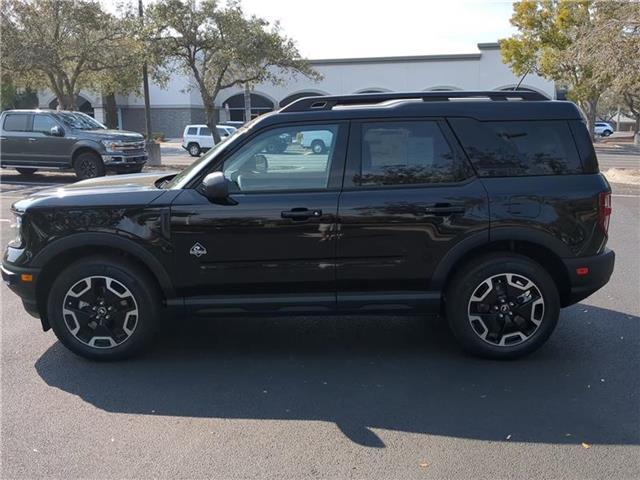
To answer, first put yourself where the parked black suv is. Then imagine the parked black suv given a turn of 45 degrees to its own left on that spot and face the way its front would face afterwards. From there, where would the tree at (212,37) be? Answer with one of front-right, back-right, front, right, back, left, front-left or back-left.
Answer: back-right

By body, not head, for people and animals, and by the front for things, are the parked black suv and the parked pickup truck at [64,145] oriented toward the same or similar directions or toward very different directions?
very different directions

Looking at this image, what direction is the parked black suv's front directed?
to the viewer's left

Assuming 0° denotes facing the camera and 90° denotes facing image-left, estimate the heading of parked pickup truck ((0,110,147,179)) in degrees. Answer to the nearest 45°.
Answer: approximately 315°

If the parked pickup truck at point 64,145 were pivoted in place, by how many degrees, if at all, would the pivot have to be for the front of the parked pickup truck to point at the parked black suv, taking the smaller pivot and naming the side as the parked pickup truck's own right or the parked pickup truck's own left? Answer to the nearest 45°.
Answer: approximately 45° to the parked pickup truck's own right

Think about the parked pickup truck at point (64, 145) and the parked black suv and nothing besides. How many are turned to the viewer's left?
1

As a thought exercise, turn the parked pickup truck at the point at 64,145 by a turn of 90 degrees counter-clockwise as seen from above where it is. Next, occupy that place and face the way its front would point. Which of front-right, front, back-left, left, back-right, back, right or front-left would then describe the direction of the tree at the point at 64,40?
front-left

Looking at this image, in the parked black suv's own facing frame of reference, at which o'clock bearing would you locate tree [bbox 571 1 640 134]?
The tree is roughly at 4 o'clock from the parked black suv.

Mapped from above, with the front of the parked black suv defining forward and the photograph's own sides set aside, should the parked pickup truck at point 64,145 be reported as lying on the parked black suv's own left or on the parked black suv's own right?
on the parked black suv's own right

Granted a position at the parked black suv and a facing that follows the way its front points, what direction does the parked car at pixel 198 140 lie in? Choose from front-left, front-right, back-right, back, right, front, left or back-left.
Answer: right
